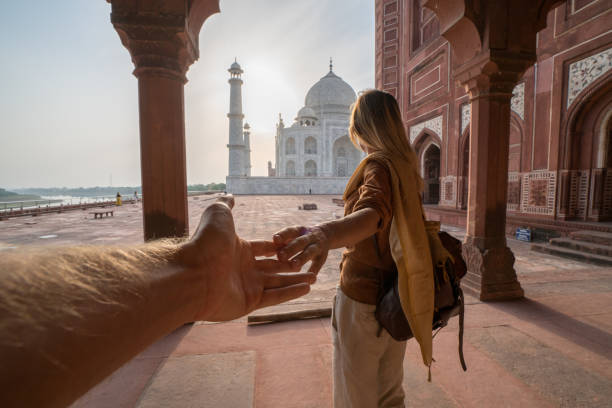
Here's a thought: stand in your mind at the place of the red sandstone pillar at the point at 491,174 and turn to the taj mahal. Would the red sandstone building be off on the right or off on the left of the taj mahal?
right

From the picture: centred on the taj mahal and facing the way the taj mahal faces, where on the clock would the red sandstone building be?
The red sandstone building is roughly at 12 o'clock from the taj mahal.

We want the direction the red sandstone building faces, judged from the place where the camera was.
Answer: facing the viewer and to the left of the viewer

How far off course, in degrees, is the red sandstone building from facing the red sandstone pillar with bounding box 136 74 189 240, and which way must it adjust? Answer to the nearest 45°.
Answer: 0° — it already faces it

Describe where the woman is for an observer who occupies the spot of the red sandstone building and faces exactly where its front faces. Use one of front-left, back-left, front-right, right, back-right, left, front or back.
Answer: front-left

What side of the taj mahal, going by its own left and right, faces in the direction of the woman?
front

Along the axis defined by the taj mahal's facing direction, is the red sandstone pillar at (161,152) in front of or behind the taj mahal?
in front

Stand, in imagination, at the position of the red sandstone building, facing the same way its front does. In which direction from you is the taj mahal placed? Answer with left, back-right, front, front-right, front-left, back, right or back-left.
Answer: right

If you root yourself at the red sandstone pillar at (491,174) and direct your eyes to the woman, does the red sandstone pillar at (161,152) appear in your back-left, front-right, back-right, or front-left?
front-right

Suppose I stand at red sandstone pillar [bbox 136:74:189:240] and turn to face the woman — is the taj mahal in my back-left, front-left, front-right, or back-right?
back-left

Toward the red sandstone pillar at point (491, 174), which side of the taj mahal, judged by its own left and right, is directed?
front

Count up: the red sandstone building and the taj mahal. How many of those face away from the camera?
0

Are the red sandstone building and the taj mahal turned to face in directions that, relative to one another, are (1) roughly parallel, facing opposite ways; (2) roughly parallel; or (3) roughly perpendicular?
roughly perpendicular

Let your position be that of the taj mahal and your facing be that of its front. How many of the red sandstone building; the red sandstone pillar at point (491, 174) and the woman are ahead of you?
3
